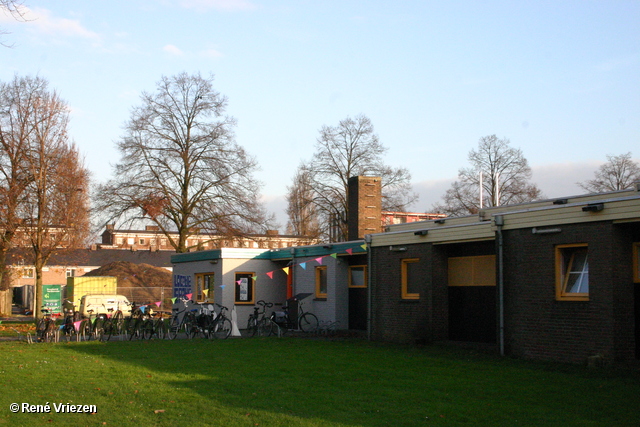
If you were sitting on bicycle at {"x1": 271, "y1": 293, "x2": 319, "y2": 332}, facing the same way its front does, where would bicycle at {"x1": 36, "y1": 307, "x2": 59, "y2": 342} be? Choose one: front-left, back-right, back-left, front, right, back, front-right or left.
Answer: back-right

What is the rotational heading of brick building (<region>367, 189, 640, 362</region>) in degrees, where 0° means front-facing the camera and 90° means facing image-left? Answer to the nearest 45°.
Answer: approximately 45°

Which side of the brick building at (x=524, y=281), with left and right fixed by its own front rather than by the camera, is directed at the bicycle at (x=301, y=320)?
right

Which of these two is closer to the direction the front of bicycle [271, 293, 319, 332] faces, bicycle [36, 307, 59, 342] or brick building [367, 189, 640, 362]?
the brick building

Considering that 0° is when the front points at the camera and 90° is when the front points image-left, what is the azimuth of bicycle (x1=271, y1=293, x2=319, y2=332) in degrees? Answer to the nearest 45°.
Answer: approximately 270°

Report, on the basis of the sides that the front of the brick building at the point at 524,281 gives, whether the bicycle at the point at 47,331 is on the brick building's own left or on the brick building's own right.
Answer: on the brick building's own right

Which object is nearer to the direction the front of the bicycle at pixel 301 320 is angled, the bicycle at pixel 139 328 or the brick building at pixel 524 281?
the brick building

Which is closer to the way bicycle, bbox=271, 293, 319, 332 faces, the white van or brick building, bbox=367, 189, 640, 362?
the brick building

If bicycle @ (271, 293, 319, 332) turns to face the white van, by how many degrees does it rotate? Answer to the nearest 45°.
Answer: approximately 135° to its left

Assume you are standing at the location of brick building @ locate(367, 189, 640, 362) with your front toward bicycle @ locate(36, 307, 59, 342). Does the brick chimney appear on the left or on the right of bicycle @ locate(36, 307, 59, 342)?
right

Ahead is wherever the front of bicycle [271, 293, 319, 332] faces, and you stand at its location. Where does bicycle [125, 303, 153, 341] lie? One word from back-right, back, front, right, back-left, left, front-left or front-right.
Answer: back-right

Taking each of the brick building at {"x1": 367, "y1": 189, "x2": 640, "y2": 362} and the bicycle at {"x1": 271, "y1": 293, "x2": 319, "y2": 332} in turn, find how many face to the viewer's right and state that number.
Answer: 1
